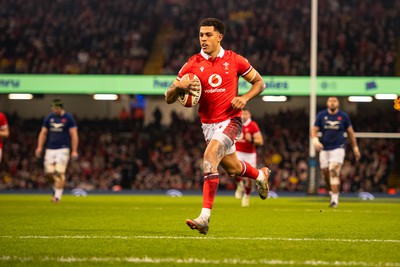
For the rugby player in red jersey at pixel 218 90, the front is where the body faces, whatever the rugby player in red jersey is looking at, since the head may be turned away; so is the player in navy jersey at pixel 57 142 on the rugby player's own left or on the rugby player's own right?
on the rugby player's own right

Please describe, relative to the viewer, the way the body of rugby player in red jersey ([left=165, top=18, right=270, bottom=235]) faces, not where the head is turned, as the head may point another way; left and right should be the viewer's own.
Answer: facing the viewer and to the left of the viewer

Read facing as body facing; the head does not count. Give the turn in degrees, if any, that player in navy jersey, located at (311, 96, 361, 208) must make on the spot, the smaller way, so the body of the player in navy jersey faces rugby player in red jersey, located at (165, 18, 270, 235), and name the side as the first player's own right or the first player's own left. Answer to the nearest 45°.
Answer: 0° — they already face them

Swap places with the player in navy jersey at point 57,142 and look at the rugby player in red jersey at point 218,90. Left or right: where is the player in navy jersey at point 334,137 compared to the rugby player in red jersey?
left

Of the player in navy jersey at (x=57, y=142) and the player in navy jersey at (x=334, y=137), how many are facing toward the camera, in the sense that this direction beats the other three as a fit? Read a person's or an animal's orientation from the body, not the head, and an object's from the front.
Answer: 2

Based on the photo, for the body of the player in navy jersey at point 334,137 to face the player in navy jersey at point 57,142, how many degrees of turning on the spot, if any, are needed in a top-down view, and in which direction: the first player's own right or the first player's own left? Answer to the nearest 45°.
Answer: approximately 90° to the first player's own right

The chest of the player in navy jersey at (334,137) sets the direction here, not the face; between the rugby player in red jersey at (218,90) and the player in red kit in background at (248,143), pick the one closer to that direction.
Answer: the rugby player in red jersey

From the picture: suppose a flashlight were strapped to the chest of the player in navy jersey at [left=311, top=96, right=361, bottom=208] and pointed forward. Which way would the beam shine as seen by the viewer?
toward the camera

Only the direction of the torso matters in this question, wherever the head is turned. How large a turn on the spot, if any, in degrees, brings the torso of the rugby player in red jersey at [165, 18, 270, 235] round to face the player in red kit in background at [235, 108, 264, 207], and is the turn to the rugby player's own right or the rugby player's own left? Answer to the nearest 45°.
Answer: approximately 135° to the rugby player's own right

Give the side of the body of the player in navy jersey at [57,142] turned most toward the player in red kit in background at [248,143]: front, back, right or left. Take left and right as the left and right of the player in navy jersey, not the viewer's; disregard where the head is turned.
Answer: left

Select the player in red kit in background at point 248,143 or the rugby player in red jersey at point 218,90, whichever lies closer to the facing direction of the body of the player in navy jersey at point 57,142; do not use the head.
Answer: the rugby player in red jersey

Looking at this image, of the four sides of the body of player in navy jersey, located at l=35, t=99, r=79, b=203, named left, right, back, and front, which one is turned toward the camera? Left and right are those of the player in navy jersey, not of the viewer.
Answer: front
